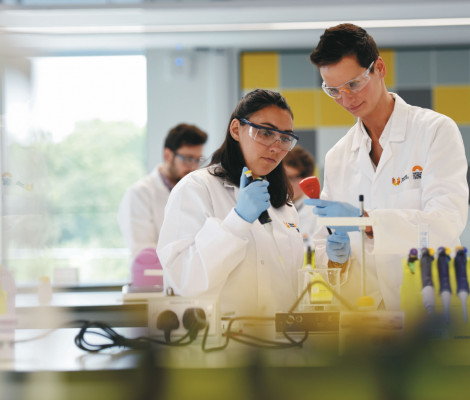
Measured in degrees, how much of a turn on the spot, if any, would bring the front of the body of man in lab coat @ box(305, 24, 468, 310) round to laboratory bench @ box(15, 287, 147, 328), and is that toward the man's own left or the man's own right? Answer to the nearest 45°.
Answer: approximately 45° to the man's own right

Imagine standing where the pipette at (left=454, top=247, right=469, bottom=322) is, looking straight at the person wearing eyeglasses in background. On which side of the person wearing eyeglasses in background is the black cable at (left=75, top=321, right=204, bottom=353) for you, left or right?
left

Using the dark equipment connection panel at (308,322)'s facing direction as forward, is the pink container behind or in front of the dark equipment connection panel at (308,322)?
behind

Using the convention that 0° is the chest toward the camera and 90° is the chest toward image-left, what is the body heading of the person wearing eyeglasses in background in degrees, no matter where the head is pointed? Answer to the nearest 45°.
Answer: approximately 315°

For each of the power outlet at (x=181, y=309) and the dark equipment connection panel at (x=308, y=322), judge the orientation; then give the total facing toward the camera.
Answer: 2

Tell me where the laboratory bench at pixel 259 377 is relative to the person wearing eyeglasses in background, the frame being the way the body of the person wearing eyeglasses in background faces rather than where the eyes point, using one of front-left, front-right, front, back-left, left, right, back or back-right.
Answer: front-right

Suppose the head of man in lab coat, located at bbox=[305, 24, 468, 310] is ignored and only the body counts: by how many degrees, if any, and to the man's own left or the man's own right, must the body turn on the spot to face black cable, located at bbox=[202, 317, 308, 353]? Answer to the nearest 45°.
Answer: approximately 45° to the man's own left

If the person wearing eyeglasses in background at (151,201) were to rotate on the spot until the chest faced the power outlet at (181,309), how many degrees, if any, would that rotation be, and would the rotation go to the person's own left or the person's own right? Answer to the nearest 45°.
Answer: approximately 45° to the person's own right

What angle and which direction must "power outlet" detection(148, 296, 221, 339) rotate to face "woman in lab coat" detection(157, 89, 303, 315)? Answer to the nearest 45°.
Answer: approximately 180°

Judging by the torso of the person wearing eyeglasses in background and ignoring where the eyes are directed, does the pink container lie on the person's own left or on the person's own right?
on the person's own right

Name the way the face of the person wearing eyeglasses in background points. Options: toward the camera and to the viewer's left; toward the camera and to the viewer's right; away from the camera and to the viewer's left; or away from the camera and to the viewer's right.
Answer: toward the camera and to the viewer's right

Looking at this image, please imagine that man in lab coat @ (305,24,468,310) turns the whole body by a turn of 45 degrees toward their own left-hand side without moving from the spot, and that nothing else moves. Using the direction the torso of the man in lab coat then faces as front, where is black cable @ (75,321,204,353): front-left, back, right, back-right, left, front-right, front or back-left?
front-right

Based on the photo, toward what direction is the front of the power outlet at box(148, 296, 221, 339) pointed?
toward the camera

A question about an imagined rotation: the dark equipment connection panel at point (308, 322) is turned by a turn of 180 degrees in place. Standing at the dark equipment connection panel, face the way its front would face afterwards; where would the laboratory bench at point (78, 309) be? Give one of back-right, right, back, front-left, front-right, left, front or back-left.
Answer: front-left

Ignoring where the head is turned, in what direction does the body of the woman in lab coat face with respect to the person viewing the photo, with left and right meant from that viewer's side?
facing the viewer and to the right of the viewer
